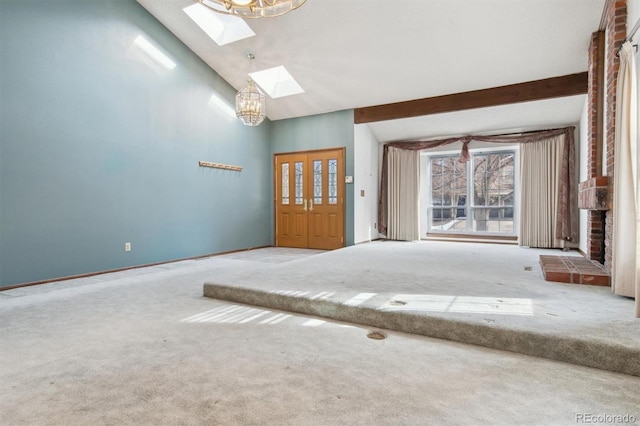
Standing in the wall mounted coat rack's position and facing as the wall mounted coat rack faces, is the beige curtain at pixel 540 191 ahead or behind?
ahead

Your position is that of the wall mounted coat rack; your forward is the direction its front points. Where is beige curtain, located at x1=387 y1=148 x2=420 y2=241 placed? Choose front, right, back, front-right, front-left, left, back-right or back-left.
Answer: front-left

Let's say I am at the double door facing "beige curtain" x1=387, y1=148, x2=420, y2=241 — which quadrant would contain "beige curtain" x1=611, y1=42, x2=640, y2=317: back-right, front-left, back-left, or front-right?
front-right

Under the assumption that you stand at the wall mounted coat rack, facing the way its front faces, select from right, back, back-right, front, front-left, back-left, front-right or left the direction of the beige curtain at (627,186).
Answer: front

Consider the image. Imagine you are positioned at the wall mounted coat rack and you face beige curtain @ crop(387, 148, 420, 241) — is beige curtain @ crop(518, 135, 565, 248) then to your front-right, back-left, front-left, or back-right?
front-right

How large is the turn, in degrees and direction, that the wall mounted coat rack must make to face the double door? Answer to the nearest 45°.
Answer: approximately 45° to its left
